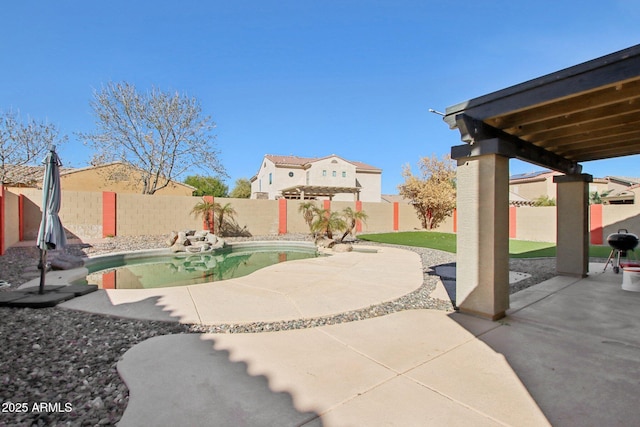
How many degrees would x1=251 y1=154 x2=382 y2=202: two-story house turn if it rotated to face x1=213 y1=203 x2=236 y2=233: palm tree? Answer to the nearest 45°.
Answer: approximately 180°

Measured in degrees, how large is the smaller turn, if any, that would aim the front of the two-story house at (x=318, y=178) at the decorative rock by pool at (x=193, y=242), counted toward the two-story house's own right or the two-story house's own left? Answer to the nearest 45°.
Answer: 0° — it already faces it

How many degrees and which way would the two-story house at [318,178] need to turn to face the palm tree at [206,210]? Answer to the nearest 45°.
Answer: approximately 180°

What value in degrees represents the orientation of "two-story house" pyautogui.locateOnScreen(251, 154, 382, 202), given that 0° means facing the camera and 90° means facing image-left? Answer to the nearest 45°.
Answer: approximately 180°

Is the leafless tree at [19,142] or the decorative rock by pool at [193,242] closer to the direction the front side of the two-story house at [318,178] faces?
the decorative rock by pool

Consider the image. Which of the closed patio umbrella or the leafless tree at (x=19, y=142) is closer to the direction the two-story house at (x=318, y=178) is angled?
the closed patio umbrella
